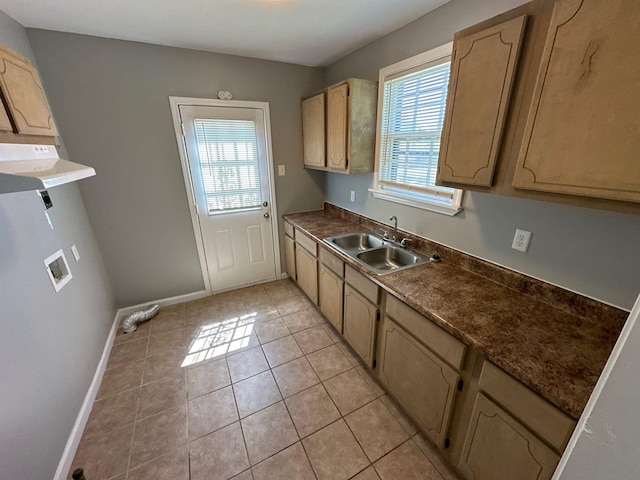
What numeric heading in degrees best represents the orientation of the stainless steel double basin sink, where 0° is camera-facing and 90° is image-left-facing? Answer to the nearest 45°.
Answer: approximately 45°

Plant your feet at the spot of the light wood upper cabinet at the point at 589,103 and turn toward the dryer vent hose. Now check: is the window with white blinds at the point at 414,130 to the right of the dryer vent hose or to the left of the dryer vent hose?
right

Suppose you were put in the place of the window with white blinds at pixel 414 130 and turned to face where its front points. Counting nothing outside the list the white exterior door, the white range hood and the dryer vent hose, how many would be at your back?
0

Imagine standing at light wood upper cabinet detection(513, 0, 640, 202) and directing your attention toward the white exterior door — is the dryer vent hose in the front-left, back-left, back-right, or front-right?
front-left

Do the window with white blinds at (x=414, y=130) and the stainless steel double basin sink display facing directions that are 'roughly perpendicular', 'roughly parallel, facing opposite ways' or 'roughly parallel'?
roughly parallel

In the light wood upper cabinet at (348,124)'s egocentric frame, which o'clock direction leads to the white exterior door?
The white exterior door is roughly at 2 o'clock from the light wood upper cabinet.

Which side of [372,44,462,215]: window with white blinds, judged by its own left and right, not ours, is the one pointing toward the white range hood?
front

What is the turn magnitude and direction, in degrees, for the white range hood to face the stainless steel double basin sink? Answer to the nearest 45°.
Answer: approximately 45° to its left

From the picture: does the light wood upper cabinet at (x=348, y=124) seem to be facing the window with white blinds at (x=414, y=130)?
no

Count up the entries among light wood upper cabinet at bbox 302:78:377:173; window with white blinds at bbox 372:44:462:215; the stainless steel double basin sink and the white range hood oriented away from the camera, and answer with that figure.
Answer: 0

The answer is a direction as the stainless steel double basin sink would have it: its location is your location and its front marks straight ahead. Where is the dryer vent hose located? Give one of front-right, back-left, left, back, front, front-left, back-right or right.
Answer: front-right

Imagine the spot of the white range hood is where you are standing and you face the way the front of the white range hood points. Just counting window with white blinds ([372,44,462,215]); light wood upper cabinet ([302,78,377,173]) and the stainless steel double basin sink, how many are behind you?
0

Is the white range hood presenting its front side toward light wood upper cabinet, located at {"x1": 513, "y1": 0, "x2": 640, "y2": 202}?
yes

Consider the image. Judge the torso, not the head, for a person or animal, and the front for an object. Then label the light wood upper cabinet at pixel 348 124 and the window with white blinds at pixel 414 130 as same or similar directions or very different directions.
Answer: same or similar directions

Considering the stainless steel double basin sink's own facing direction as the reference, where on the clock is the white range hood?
The white range hood is roughly at 12 o'clock from the stainless steel double basin sink.

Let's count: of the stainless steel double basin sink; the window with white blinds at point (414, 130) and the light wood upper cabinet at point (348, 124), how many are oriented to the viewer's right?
0

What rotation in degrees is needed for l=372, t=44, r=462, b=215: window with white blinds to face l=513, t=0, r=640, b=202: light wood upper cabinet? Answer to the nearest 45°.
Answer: approximately 90° to its left

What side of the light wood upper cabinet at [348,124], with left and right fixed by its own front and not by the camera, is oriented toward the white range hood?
front

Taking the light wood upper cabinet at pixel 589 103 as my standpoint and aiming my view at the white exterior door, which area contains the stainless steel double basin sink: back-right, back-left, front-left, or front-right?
front-right
